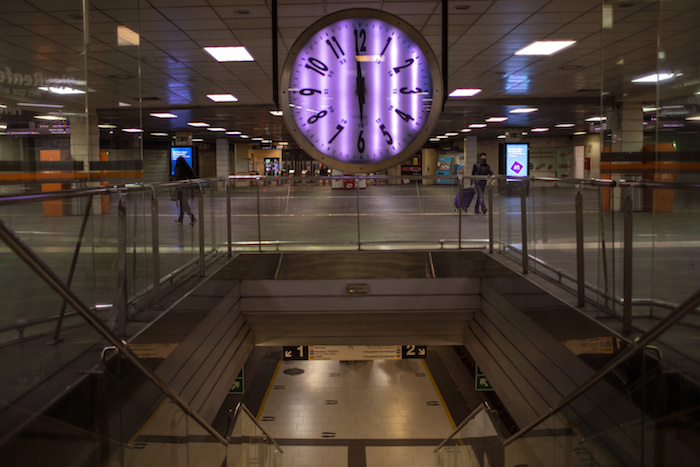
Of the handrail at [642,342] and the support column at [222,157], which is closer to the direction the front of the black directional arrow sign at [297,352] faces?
the handrail

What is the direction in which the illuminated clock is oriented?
toward the camera

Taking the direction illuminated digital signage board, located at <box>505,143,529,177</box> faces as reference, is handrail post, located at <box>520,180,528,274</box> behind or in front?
in front

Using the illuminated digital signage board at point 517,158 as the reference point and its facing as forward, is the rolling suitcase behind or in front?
in front

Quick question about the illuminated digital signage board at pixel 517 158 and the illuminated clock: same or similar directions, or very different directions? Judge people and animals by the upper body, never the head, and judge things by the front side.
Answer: same or similar directions

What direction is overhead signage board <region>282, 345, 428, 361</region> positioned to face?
toward the camera

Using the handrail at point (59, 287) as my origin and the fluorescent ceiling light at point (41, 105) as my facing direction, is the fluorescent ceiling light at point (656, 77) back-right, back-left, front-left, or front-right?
front-right

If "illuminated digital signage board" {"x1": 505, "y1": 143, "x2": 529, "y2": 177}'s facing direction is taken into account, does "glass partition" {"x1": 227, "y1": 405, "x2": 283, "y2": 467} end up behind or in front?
in front

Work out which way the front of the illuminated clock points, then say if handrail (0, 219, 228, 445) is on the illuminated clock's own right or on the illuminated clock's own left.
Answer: on the illuminated clock's own right

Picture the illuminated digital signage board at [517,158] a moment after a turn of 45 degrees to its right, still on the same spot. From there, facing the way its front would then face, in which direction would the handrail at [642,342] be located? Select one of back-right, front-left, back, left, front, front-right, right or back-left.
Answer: front-left

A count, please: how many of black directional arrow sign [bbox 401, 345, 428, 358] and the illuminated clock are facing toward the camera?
2

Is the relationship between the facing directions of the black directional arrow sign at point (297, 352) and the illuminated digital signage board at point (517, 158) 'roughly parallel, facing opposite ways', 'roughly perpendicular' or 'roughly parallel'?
roughly parallel
